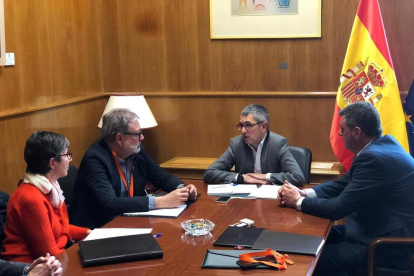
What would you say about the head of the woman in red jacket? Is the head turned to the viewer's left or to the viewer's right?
to the viewer's right

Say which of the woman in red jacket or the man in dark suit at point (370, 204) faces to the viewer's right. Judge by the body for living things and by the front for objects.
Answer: the woman in red jacket

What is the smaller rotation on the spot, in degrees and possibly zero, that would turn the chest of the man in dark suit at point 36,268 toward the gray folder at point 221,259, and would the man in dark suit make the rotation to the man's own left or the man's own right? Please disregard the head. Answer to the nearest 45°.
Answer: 0° — they already face it

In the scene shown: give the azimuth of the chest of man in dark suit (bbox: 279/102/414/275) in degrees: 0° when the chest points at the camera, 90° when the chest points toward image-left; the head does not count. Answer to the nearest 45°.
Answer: approximately 90°

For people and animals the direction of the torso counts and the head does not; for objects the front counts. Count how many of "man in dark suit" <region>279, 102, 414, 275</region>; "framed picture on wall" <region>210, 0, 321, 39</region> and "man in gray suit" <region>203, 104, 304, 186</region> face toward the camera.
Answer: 2

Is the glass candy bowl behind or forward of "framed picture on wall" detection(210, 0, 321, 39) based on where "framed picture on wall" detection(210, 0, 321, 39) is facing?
forward

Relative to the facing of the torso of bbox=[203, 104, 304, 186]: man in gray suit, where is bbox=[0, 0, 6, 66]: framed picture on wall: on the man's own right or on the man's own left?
on the man's own right

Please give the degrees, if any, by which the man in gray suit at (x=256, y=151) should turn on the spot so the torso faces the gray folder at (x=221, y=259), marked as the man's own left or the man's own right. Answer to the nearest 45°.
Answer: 0° — they already face it

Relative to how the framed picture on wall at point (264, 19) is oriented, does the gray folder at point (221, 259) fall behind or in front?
in front

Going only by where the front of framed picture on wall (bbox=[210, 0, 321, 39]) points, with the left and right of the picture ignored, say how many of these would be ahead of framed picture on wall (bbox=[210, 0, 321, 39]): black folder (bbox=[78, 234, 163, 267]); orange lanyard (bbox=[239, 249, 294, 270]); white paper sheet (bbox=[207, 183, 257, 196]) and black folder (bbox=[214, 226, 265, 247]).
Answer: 4

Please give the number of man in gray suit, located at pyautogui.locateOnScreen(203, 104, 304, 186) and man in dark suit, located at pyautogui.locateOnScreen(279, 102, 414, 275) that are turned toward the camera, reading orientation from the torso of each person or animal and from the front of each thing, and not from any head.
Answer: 1

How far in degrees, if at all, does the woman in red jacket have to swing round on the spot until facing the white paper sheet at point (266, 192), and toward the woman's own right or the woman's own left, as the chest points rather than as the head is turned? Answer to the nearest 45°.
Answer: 0° — they already face it

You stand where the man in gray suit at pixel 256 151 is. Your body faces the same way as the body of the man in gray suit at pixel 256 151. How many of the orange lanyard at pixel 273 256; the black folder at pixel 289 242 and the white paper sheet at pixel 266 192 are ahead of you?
3

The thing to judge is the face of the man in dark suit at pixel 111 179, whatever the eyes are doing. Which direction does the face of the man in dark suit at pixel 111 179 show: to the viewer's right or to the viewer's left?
to the viewer's right

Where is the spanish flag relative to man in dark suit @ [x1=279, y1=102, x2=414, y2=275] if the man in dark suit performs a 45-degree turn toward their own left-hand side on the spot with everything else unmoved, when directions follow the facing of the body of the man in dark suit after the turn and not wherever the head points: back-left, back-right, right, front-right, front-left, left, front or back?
back-right

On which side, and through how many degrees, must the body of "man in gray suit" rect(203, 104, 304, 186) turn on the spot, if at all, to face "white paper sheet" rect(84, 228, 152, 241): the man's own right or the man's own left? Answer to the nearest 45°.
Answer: approximately 45° to the man's own right
